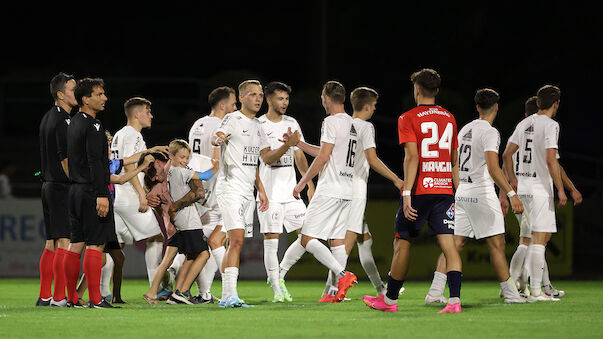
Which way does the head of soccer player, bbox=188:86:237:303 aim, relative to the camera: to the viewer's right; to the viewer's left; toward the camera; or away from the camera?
to the viewer's right

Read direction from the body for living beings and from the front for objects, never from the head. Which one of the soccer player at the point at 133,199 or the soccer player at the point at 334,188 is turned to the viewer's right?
the soccer player at the point at 133,199

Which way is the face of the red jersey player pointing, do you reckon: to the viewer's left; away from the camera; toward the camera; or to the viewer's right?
away from the camera

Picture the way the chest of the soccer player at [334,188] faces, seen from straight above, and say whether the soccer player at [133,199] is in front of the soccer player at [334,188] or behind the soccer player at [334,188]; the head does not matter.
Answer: in front

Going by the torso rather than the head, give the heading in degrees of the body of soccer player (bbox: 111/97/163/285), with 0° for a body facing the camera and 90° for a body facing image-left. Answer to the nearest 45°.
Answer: approximately 270°

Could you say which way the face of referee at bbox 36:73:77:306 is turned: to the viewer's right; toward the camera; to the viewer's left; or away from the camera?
to the viewer's right

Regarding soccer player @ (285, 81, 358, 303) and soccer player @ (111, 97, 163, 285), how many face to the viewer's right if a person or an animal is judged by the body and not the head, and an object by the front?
1
